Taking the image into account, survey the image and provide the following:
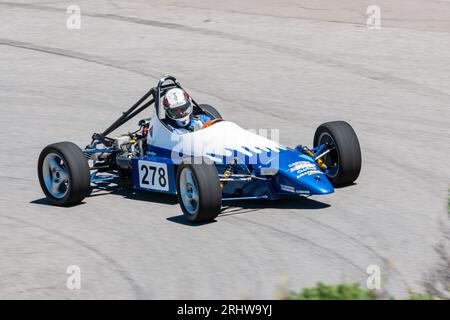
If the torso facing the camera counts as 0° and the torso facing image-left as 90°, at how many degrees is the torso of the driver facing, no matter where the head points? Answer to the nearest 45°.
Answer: approximately 315°

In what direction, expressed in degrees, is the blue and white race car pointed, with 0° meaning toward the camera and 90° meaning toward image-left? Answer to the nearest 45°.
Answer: approximately 315°
